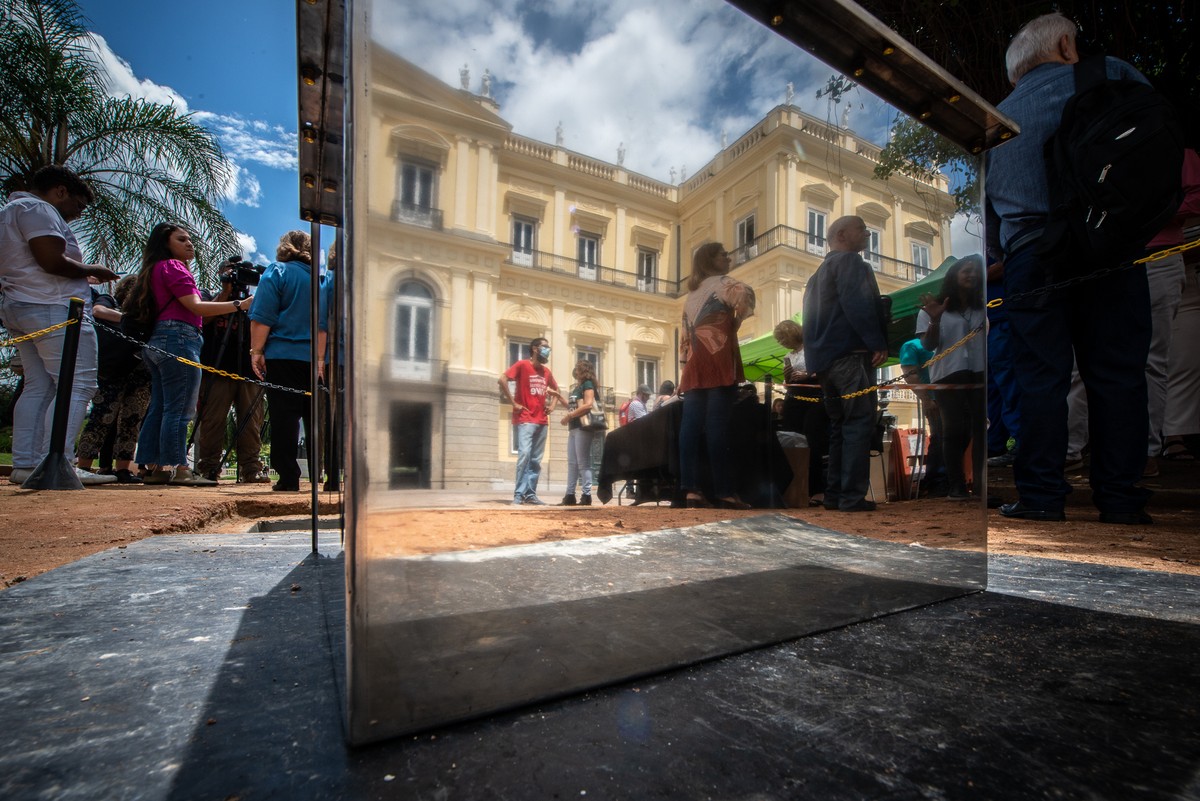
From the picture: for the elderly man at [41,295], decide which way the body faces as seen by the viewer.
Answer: to the viewer's right

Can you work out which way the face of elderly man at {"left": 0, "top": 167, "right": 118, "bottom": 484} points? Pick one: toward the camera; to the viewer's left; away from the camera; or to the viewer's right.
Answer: to the viewer's right

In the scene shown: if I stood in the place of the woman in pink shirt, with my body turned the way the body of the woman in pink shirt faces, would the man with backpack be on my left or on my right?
on my right

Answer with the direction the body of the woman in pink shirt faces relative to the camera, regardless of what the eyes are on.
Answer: to the viewer's right

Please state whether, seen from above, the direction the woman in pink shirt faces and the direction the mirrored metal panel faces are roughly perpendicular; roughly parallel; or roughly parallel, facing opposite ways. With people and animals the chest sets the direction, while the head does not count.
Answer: roughly perpendicular

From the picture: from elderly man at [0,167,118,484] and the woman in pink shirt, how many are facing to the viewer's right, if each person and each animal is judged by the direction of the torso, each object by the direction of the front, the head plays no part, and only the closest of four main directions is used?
2

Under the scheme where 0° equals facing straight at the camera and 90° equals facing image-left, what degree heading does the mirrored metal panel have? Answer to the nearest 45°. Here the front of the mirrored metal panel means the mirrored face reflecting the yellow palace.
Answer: approximately 315°

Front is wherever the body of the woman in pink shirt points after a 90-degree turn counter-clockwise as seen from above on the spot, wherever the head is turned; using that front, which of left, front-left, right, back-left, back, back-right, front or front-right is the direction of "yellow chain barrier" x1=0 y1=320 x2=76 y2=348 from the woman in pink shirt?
back-left

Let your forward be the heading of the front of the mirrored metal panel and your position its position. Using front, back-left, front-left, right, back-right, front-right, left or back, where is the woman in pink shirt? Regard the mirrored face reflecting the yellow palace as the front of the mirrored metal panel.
back

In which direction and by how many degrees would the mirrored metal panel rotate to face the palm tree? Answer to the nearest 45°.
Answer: approximately 180°
